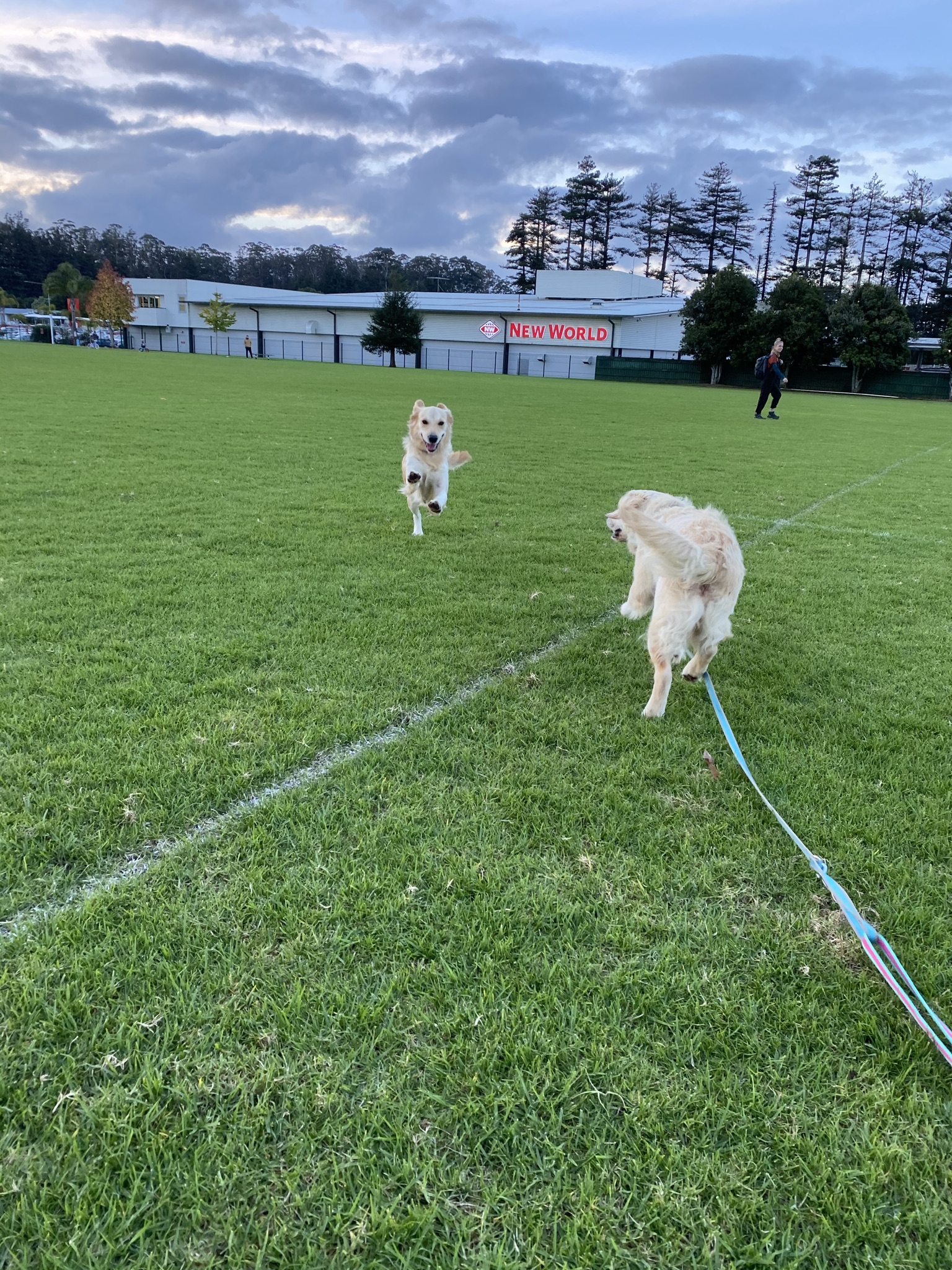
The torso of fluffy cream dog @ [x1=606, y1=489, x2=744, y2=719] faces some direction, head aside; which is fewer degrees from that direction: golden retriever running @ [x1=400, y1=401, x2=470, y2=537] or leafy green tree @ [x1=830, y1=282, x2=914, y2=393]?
the golden retriever running

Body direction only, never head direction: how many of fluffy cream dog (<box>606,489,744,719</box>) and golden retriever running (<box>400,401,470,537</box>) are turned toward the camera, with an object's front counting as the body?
1

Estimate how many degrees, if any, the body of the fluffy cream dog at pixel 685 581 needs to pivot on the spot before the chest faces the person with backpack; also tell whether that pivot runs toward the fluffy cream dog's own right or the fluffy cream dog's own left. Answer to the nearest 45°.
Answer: approximately 45° to the fluffy cream dog's own right

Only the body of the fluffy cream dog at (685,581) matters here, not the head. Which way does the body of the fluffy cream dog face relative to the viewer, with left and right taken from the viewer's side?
facing away from the viewer and to the left of the viewer

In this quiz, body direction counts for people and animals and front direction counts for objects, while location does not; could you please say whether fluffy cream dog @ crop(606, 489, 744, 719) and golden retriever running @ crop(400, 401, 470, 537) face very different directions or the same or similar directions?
very different directions

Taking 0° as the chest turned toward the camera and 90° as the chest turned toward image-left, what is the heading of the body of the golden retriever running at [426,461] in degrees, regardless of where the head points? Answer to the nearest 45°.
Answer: approximately 0°

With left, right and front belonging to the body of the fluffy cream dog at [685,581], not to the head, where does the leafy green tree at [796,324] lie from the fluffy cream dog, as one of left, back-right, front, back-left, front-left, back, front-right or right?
front-right

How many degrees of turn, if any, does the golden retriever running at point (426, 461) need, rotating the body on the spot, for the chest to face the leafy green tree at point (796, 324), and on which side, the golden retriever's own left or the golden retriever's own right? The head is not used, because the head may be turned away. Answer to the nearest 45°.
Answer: approximately 135° to the golden retriever's own left

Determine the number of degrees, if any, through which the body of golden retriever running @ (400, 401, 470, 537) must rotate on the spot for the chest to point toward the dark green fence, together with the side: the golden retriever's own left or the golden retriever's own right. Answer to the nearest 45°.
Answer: approximately 135° to the golden retriever's own left
